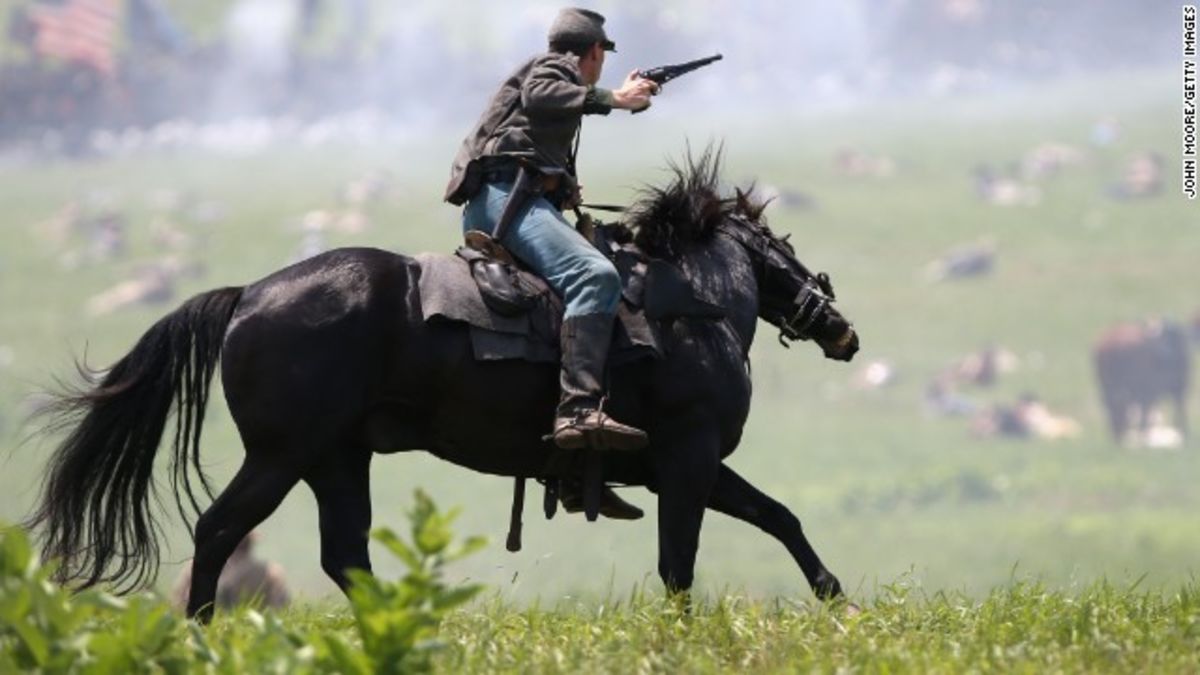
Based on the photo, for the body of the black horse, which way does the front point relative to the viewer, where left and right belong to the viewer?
facing to the right of the viewer

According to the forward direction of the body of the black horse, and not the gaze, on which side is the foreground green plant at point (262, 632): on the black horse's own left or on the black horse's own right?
on the black horse's own right

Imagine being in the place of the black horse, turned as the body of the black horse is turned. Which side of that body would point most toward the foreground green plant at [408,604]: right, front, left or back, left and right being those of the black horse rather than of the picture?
right

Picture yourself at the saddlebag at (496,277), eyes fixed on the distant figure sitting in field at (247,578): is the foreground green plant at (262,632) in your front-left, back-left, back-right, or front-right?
back-left

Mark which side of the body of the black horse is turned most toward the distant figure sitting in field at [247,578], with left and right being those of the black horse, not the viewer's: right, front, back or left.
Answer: left
